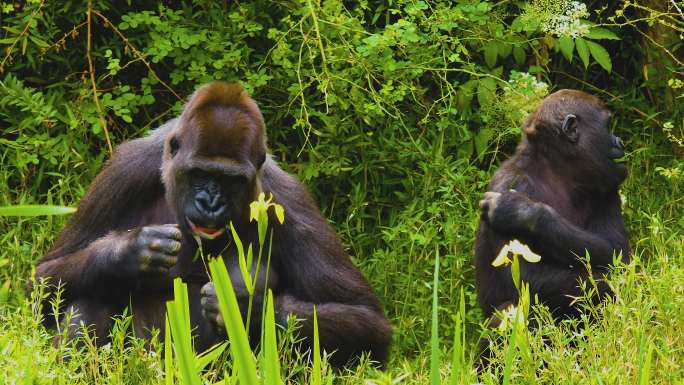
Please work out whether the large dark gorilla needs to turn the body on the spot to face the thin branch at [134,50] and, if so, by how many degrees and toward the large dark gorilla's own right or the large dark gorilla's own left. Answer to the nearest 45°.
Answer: approximately 180°

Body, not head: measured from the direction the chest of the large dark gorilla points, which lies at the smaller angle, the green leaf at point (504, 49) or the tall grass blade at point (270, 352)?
the tall grass blade

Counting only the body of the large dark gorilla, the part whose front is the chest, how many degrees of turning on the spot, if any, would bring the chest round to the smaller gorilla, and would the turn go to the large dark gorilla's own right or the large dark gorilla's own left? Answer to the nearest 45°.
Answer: approximately 90° to the large dark gorilla's own left

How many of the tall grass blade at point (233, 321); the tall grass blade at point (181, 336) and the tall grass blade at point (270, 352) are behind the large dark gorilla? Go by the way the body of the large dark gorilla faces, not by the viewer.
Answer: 0

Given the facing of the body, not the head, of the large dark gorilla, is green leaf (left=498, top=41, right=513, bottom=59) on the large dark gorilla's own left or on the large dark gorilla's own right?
on the large dark gorilla's own left

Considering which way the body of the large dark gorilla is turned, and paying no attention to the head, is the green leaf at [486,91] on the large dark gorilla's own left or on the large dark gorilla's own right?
on the large dark gorilla's own left

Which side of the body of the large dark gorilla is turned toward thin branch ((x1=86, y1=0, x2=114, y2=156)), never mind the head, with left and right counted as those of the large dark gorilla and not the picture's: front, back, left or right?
back

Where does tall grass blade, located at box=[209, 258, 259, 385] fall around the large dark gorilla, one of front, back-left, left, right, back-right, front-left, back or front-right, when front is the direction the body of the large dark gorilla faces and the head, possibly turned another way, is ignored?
front

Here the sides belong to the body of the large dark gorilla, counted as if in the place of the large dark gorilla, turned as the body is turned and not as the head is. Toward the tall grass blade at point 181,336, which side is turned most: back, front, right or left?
front

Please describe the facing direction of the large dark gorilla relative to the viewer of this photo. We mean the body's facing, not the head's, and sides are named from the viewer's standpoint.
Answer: facing the viewer

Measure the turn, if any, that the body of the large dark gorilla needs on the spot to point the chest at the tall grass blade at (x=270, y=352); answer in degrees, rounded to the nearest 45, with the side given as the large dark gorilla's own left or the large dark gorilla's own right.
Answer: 0° — it already faces it
